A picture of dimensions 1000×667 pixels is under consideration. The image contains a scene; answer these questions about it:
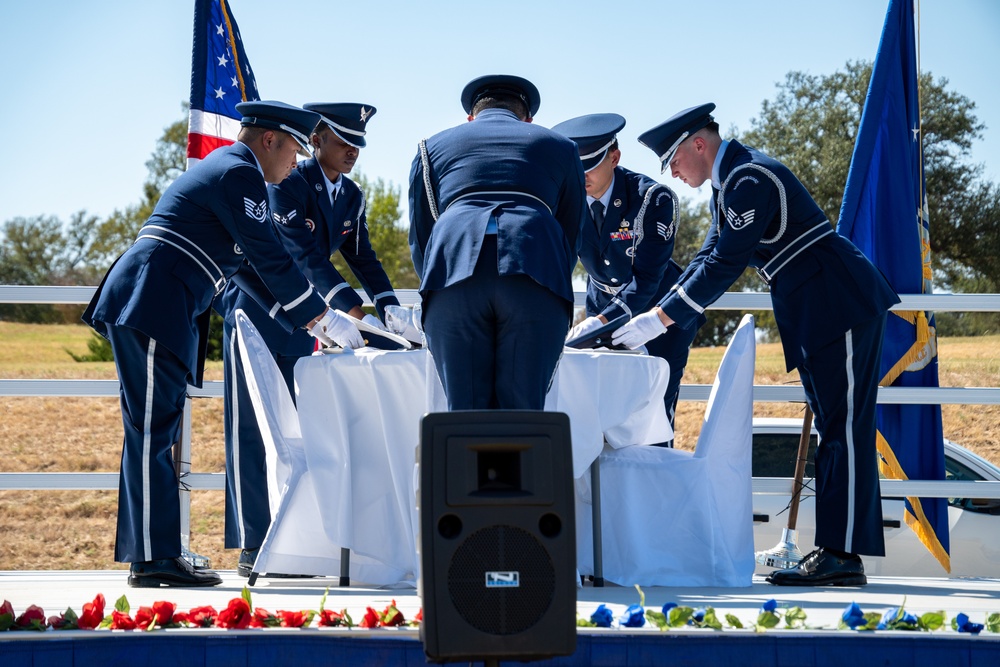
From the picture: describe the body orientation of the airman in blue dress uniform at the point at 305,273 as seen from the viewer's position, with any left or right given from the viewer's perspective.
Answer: facing the viewer and to the right of the viewer

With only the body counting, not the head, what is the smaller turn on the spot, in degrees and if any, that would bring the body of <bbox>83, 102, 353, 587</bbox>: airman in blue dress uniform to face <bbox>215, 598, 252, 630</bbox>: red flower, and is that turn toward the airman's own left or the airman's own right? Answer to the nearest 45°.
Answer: approximately 90° to the airman's own right

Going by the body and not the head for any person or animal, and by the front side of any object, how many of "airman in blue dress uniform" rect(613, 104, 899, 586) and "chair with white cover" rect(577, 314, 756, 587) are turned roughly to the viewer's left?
2

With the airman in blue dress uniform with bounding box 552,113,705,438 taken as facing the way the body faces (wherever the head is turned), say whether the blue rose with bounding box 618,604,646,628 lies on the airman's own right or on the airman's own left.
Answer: on the airman's own left

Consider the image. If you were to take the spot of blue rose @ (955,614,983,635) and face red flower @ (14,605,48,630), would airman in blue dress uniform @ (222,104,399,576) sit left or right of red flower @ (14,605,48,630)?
right

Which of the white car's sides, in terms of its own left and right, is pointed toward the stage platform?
right

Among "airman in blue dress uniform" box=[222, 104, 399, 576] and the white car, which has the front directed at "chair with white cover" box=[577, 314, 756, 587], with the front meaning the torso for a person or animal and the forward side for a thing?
the airman in blue dress uniform

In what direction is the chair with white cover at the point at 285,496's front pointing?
to the viewer's right

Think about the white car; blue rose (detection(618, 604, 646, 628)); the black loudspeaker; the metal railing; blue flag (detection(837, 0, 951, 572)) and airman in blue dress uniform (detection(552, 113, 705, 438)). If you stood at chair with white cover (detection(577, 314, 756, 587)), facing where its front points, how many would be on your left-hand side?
2

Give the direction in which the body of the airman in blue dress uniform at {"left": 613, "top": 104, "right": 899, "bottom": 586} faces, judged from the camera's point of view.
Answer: to the viewer's left

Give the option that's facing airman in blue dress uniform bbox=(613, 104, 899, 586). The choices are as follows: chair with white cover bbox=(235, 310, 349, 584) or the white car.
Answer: the chair with white cover

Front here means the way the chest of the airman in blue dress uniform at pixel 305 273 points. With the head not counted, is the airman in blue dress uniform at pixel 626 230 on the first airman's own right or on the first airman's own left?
on the first airman's own left

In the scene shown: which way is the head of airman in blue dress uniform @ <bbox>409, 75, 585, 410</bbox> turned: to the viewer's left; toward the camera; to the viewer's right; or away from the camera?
away from the camera

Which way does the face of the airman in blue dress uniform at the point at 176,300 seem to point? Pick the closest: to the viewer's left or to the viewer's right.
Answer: to the viewer's right

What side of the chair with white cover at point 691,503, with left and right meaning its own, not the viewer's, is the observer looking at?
left

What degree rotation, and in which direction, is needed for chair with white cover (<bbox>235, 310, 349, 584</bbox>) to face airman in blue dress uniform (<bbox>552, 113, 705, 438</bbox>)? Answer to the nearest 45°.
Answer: approximately 45° to its left

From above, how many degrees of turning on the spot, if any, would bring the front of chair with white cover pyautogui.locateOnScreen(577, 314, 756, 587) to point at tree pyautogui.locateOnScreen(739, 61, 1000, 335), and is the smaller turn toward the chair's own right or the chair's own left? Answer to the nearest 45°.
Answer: approximately 90° to the chair's own right

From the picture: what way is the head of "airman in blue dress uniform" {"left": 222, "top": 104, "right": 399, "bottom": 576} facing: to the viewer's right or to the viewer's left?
to the viewer's right

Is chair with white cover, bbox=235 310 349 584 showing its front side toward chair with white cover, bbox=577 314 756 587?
yes

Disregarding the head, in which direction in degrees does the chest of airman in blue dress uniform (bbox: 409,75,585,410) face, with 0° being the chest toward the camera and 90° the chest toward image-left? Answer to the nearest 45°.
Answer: approximately 180°

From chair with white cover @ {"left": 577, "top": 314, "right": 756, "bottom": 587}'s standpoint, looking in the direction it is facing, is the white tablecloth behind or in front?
in front
